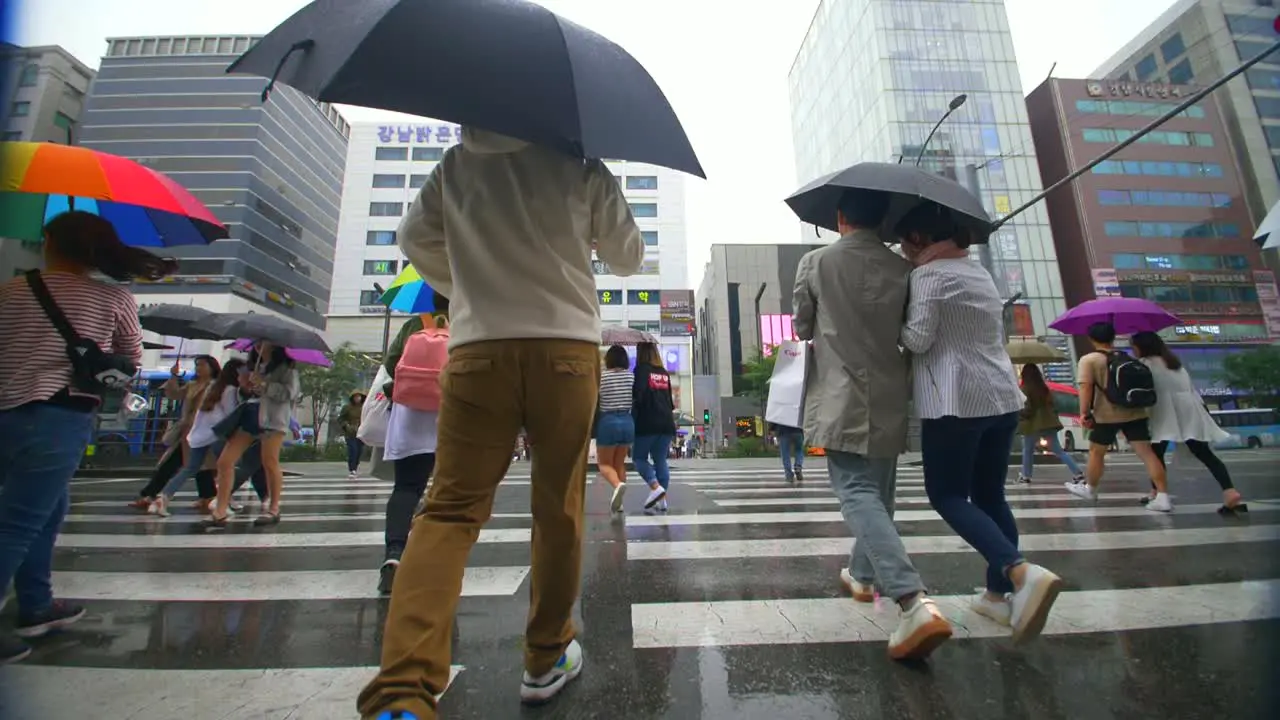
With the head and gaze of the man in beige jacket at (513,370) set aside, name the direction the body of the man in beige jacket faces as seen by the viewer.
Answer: away from the camera

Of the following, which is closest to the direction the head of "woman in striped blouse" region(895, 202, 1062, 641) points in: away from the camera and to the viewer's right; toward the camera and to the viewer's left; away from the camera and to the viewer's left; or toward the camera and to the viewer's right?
away from the camera and to the viewer's left

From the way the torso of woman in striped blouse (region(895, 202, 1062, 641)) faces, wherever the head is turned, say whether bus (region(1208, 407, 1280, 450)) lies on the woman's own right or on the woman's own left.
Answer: on the woman's own right

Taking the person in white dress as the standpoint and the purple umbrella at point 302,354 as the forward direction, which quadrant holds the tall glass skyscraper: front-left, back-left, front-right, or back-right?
back-right

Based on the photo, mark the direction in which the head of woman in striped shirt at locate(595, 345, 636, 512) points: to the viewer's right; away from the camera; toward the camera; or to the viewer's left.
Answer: away from the camera

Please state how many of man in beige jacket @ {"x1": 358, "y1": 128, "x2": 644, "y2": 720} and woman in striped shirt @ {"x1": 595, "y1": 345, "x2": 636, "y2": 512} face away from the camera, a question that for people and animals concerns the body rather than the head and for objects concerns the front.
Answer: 2

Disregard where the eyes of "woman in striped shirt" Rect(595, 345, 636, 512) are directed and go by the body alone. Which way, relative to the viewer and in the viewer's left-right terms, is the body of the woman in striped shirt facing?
facing away from the viewer
